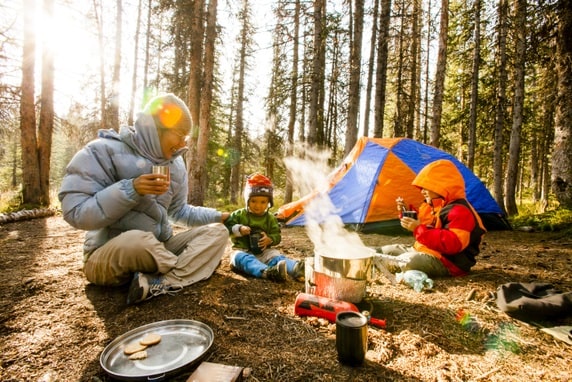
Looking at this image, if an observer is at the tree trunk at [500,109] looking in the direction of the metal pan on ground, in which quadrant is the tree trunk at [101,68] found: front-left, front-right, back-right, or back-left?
front-right

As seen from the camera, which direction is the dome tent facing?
to the viewer's left

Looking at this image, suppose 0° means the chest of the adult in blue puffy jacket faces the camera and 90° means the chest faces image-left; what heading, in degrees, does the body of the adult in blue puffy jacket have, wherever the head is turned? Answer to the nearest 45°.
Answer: approximately 315°

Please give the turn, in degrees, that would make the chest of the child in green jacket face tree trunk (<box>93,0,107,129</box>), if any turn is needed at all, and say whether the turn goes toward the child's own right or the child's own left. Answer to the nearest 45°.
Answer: approximately 180°

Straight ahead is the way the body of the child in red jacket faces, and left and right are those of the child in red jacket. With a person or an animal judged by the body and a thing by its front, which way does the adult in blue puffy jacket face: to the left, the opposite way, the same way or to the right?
the opposite way

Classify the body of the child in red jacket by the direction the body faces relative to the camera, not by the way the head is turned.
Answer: to the viewer's left

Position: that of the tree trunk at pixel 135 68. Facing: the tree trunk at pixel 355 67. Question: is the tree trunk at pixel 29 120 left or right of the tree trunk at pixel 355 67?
right

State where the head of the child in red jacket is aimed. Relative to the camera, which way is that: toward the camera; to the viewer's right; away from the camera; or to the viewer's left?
to the viewer's left

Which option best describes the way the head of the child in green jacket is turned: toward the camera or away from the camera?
toward the camera

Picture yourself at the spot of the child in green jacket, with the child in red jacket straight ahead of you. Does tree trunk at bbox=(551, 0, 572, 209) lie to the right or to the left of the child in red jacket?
left

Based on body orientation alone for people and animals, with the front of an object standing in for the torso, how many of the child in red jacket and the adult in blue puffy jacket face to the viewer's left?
1
